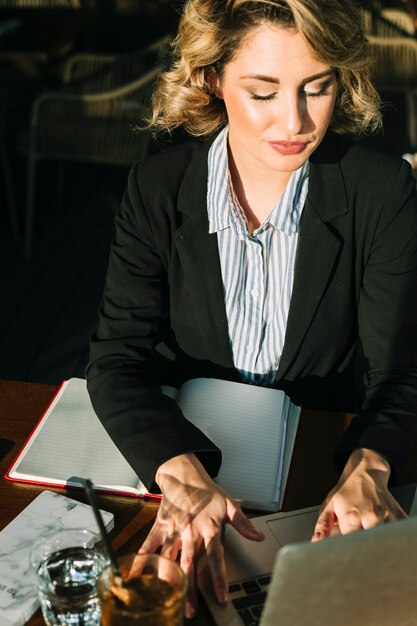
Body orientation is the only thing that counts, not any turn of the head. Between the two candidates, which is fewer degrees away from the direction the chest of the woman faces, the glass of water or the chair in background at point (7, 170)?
the glass of water

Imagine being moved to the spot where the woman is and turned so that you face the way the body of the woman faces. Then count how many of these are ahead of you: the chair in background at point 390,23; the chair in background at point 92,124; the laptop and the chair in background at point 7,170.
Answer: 1

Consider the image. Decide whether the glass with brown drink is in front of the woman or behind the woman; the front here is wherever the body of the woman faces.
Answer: in front

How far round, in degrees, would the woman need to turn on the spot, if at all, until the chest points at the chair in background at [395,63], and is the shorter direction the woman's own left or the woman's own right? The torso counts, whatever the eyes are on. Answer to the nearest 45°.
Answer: approximately 180°

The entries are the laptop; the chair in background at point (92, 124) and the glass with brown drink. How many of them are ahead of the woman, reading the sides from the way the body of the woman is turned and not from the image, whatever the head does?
2

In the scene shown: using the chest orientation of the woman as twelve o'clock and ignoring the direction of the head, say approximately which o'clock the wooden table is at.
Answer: The wooden table is roughly at 1 o'clock from the woman.

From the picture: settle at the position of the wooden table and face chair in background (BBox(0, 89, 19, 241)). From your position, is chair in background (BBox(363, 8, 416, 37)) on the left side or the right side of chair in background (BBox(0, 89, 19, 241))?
right

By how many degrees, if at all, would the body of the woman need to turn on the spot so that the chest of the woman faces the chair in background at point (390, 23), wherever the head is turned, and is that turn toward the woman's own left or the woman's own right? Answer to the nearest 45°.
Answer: approximately 180°

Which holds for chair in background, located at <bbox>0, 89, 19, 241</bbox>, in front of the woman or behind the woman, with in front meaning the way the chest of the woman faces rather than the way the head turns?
behind

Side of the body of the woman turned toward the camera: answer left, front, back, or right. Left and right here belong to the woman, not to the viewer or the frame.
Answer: front

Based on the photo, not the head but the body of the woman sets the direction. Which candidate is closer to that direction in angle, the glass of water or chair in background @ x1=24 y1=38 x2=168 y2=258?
the glass of water

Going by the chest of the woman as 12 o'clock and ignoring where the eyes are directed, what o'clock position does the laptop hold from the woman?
The laptop is roughly at 12 o'clock from the woman.

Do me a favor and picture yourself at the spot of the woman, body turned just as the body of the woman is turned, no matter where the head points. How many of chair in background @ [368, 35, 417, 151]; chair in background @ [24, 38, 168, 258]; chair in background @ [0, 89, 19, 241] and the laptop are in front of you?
1

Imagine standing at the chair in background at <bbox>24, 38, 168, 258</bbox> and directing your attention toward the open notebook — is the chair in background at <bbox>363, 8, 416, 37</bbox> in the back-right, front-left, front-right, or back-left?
back-left
